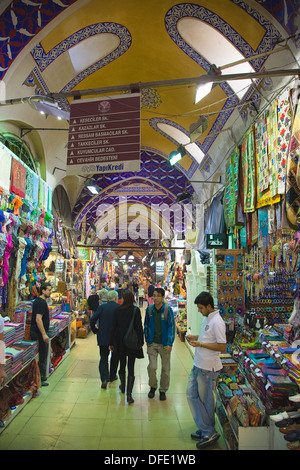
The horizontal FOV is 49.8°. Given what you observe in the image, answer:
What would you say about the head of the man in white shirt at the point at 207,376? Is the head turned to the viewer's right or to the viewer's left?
to the viewer's left

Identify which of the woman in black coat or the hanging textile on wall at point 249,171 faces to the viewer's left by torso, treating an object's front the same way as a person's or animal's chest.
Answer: the hanging textile on wall

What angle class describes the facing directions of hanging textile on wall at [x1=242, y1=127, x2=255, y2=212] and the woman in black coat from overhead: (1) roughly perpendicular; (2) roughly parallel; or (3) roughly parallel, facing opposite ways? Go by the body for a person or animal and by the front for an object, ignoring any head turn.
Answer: roughly perpendicular

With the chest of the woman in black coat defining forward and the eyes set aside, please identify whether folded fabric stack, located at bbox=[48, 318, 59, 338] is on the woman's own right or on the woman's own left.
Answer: on the woman's own left

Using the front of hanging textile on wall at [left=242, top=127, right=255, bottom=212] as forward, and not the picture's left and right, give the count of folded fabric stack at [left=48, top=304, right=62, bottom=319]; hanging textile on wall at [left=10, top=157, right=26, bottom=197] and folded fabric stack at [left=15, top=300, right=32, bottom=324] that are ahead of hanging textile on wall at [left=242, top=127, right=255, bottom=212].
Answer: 3

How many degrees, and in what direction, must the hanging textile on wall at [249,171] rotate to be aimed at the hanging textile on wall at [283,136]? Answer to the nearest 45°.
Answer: approximately 90° to its left

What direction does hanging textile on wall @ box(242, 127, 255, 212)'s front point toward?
to the viewer's left

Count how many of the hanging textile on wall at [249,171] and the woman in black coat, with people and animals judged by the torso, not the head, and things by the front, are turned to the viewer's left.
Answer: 1

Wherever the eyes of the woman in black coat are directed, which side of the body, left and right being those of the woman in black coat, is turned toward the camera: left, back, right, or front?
back
